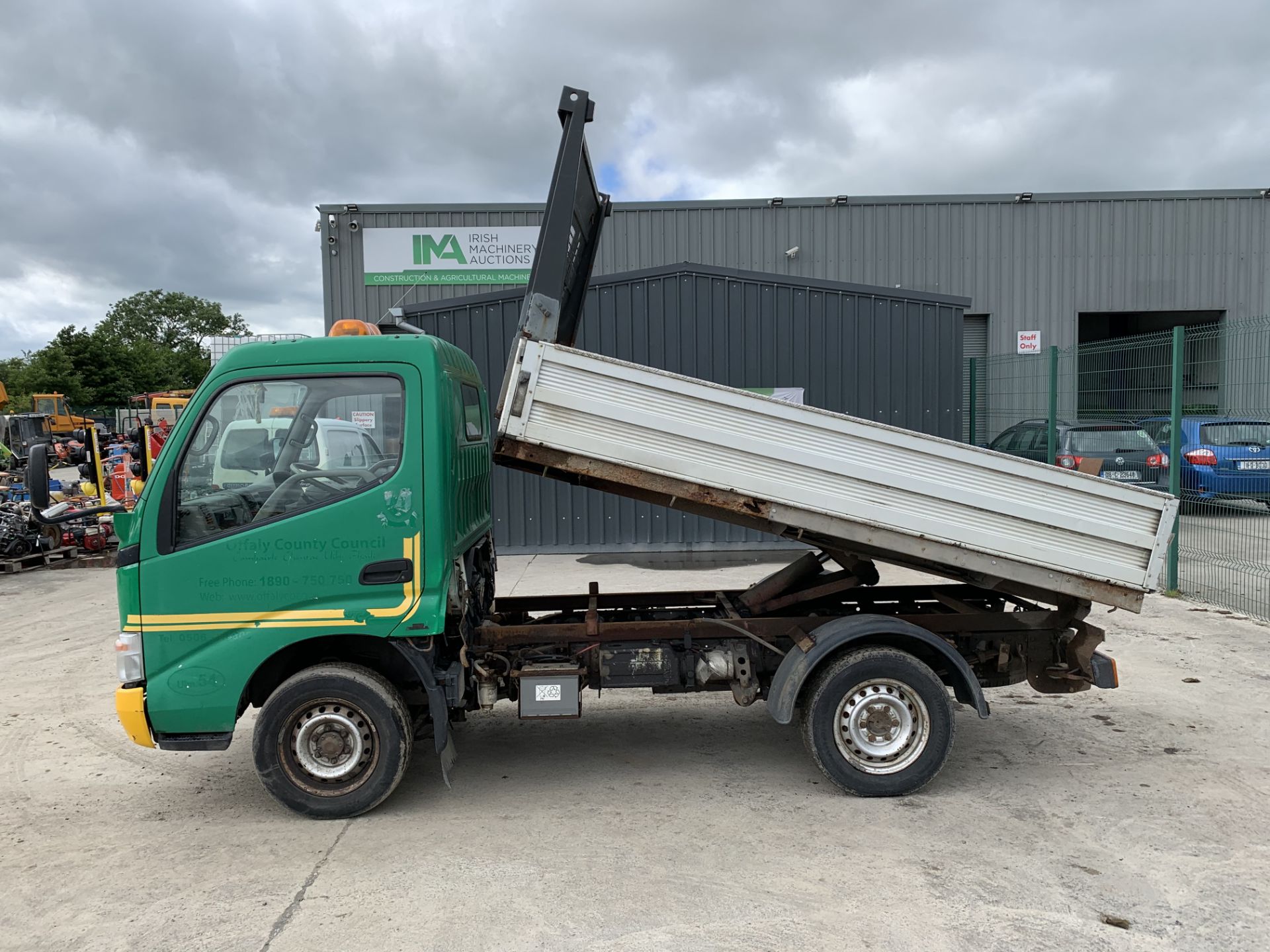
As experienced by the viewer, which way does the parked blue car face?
facing away from the viewer and to the left of the viewer

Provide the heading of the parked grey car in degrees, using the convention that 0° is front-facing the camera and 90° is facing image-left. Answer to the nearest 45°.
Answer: approximately 135°

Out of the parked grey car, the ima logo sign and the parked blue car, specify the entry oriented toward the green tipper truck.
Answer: the ima logo sign

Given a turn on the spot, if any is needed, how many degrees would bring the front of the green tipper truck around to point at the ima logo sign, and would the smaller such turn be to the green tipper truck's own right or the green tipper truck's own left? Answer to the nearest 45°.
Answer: approximately 90° to the green tipper truck's own right

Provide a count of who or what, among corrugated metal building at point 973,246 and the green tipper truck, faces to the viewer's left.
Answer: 1

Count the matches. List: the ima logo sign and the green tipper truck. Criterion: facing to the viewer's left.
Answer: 1

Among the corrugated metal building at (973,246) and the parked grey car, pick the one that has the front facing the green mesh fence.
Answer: the corrugated metal building

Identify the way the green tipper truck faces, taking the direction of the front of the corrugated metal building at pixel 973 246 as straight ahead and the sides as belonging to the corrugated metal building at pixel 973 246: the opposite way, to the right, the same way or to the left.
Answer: to the right

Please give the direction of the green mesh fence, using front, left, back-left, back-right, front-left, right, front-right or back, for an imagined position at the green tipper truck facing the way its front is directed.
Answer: back-right

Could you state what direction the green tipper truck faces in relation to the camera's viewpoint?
facing to the left of the viewer

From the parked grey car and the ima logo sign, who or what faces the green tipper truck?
the ima logo sign
